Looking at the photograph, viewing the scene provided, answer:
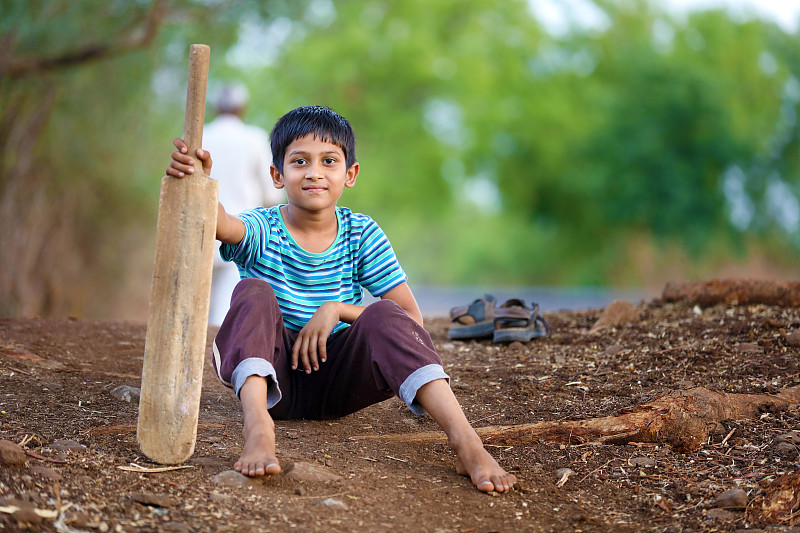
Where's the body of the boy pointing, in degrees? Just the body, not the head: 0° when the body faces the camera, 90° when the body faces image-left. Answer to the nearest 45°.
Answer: approximately 0°

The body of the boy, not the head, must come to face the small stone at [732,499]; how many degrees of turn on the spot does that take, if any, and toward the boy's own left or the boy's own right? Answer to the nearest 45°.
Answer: approximately 45° to the boy's own left

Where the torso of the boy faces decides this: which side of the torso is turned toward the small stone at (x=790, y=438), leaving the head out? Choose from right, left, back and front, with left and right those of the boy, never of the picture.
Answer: left

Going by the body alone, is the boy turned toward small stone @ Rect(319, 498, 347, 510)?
yes

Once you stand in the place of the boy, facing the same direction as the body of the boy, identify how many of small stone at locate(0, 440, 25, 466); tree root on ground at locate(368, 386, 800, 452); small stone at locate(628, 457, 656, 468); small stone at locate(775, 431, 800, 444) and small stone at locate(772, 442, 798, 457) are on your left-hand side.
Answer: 4

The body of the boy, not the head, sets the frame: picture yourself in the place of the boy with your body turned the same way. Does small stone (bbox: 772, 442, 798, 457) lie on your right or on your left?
on your left

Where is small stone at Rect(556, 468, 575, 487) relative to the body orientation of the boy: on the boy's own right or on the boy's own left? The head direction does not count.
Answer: on the boy's own left

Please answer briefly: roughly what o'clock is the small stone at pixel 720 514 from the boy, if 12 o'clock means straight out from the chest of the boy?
The small stone is roughly at 10 o'clock from the boy.

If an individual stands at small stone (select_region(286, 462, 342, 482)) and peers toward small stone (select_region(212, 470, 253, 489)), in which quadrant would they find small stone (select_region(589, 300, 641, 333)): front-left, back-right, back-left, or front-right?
back-right

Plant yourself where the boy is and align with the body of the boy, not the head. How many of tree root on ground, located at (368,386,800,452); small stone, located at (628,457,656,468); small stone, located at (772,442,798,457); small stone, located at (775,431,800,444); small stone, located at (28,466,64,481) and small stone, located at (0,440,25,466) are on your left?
4

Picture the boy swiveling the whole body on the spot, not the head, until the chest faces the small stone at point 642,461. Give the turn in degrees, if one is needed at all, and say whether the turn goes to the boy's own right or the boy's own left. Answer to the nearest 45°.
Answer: approximately 90° to the boy's own left

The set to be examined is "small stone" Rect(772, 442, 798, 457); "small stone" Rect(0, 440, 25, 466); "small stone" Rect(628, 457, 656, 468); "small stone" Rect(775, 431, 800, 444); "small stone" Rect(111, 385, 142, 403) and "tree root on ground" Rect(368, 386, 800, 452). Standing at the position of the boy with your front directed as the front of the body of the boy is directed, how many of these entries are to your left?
4
